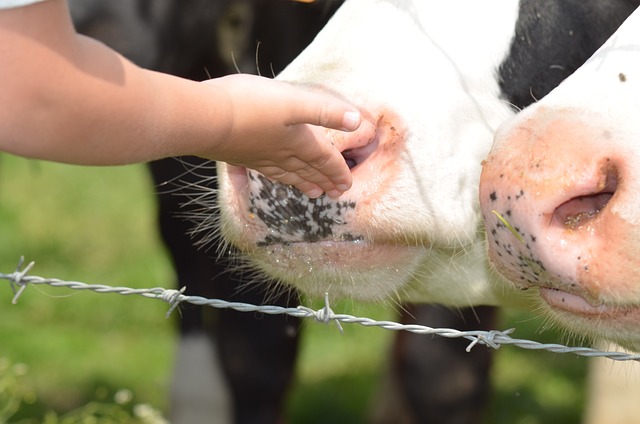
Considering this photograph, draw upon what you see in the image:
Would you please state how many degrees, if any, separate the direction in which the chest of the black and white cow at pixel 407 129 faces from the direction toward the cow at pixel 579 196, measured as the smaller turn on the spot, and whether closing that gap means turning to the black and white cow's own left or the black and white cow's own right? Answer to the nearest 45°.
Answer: approximately 90° to the black and white cow's own left

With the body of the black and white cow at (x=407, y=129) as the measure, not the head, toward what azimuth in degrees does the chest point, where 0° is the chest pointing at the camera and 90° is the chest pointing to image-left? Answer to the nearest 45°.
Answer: approximately 45°
